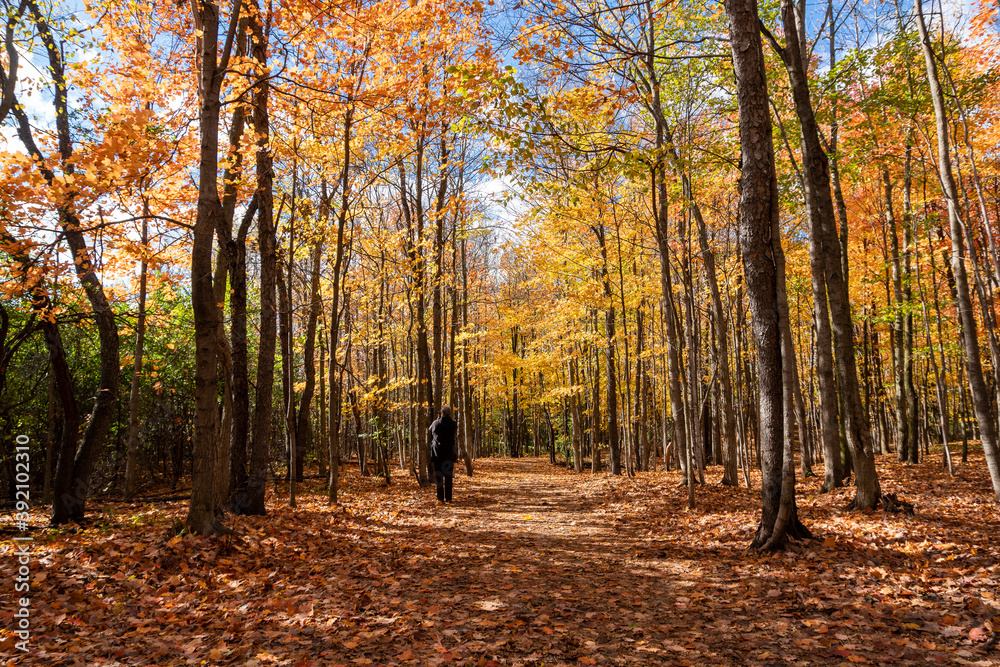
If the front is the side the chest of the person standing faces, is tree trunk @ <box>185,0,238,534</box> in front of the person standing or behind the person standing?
behind

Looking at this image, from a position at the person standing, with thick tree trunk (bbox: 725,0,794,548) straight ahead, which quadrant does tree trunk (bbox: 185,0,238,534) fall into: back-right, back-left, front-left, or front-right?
front-right

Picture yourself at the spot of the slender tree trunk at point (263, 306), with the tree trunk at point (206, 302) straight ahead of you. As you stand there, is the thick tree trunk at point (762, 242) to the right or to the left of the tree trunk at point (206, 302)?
left

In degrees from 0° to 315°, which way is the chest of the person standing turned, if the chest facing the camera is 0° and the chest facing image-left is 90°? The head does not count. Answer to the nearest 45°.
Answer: approximately 180°

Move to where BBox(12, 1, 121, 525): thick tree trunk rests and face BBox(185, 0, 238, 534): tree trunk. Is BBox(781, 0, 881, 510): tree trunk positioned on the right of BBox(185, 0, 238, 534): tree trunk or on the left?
left

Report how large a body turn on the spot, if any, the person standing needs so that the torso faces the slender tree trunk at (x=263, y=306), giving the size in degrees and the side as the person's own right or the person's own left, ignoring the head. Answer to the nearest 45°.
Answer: approximately 135° to the person's own left

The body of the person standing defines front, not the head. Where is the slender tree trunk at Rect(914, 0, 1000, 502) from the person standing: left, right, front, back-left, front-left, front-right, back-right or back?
back-right

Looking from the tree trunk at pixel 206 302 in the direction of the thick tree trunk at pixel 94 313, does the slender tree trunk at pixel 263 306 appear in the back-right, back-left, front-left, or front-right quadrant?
front-right

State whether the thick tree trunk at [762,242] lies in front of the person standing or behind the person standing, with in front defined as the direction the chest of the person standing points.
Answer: behind

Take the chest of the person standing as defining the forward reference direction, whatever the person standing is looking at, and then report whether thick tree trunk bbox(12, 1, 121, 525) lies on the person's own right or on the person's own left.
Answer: on the person's own left
